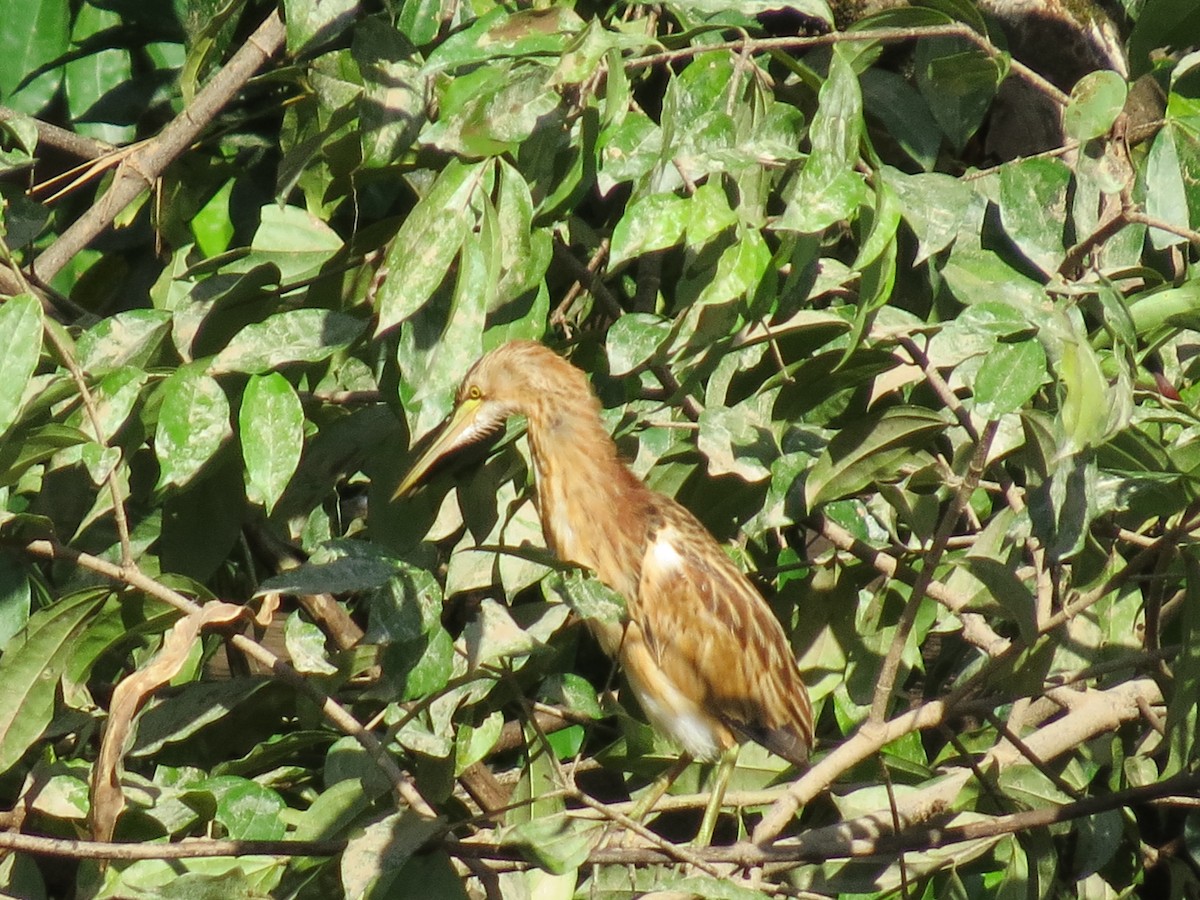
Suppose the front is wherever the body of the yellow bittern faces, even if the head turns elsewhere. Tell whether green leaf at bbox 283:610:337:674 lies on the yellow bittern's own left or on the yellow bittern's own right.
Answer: on the yellow bittern's own left

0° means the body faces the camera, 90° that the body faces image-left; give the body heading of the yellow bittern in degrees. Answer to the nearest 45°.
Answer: approximately 90°

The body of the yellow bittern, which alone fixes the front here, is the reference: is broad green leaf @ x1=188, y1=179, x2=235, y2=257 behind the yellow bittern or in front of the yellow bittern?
in front

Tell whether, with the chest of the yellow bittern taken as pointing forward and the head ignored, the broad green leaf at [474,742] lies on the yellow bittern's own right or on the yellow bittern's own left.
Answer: on the yellow bittern's own left

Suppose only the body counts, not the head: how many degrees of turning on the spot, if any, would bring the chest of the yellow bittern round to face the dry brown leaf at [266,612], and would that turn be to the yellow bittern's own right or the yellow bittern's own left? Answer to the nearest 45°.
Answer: approximately 45° to the yellow bittern's own left

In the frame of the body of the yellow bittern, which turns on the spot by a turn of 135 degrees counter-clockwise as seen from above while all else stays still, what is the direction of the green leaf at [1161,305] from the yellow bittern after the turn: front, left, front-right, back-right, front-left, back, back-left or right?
front

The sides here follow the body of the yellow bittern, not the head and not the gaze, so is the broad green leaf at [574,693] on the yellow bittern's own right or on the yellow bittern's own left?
on the yellow bittern's own left
